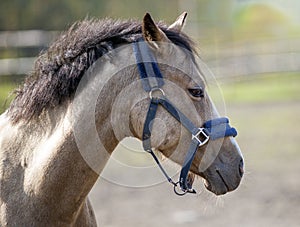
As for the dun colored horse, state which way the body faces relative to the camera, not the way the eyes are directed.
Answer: to the viewer's right
